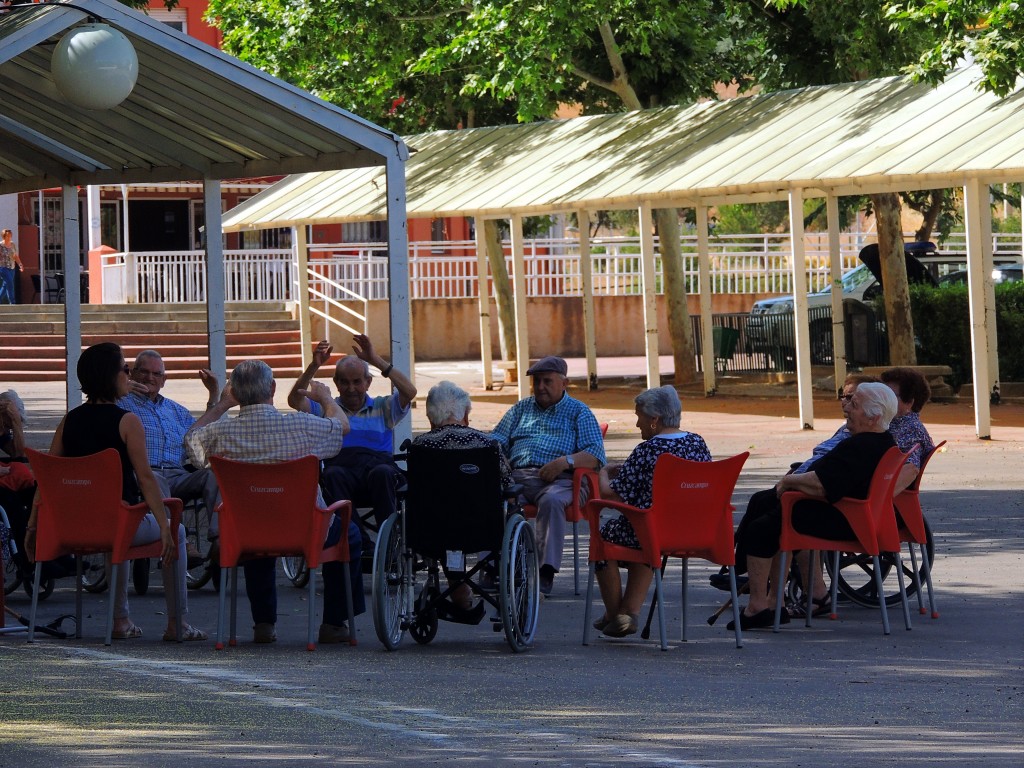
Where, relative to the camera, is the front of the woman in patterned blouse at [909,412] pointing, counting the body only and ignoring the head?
to the viewer's left

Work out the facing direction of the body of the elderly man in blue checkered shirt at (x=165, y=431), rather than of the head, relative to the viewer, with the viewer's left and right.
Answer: facing the viewer and to the right of the viewer

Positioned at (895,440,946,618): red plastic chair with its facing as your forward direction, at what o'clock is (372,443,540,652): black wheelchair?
The black wheelchair is roughly at 11 o'clock from the red plastic chair.

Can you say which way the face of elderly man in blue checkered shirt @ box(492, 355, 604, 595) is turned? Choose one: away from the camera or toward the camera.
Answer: toward the camera

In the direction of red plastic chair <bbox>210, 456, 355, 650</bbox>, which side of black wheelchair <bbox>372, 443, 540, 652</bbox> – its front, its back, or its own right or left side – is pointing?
left

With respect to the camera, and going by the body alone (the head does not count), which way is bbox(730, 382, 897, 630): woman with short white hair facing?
to the viewer's left

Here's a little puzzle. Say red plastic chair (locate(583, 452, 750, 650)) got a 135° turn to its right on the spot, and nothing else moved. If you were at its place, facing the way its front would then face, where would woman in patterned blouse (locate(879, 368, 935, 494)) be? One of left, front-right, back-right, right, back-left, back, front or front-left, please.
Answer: front-left

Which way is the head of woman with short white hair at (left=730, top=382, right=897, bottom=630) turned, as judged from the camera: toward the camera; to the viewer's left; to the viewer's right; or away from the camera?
to the viewer's left

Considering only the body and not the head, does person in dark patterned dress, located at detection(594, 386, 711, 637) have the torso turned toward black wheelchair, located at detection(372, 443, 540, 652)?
no

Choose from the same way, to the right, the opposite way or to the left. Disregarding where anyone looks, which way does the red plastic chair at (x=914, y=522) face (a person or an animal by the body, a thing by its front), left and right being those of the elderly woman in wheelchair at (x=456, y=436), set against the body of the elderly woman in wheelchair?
to the left

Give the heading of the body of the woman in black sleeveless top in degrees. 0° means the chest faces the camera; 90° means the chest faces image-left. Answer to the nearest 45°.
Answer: approximately 225°

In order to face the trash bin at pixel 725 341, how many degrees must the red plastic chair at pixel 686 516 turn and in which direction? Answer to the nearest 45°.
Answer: approximately 45° to its right

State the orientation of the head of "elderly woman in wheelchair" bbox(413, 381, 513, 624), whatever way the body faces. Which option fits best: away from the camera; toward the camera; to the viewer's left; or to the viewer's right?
away from the camera

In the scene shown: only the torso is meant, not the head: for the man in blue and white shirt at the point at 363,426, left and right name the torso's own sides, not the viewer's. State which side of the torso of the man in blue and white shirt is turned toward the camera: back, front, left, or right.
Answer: front

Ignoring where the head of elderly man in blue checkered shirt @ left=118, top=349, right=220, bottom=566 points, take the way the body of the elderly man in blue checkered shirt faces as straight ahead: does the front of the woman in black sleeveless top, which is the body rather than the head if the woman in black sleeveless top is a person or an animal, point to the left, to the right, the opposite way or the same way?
to the left

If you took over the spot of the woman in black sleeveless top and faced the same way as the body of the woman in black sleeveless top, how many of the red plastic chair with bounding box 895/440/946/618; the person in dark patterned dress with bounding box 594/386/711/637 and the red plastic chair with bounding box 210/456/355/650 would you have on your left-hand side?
0

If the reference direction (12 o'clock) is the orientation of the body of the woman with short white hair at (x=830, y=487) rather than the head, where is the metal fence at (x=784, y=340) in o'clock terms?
The metal fence is roughly at 3 o'clock from the woman with short white hair.
